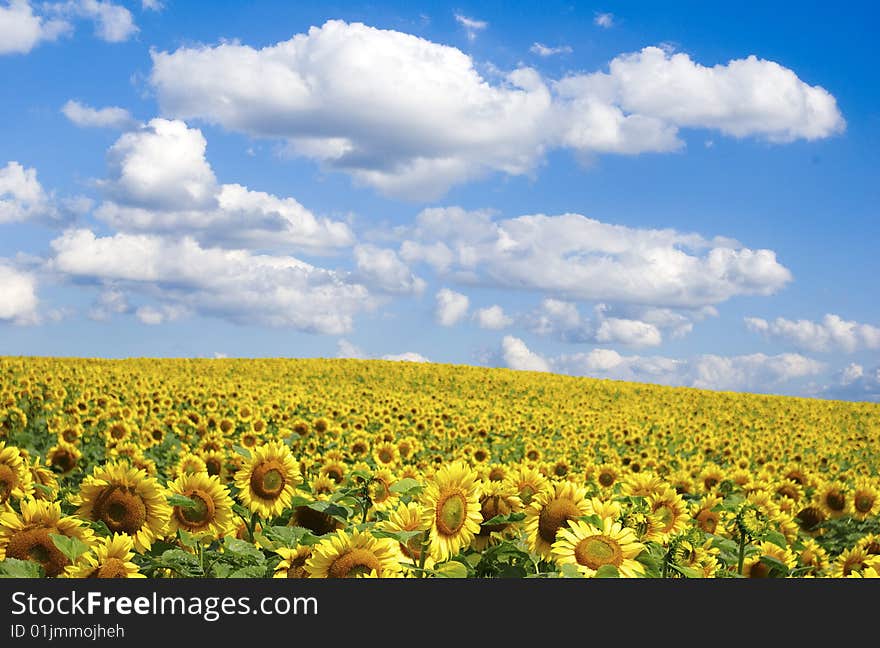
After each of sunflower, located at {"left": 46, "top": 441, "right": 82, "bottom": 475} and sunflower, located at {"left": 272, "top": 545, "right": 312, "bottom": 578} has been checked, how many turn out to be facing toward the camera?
2

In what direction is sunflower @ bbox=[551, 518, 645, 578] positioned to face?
toward the camera

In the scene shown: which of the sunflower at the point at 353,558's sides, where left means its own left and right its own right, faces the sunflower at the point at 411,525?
back

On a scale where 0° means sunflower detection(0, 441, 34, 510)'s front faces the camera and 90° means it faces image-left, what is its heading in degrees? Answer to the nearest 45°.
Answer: approximately 0°

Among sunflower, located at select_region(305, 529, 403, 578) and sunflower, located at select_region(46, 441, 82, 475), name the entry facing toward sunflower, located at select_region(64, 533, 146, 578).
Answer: sunflower, located at select_region(46, 441, 82, 475)

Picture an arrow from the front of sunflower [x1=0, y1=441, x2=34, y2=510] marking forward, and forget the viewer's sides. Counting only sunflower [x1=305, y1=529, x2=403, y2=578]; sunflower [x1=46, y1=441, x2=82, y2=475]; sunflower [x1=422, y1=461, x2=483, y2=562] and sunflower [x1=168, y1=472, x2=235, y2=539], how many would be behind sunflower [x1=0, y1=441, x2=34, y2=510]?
1

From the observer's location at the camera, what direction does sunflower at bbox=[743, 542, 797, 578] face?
facing the viewer

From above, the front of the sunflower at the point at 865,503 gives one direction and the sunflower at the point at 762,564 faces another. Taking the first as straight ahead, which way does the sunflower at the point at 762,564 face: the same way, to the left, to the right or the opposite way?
the same way

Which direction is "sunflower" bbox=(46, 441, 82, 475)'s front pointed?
toward the camera

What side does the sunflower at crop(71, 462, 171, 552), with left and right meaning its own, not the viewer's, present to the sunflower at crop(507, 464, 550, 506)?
left

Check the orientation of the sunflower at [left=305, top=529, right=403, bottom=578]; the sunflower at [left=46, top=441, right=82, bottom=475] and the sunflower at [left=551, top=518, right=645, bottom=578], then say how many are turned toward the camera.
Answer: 3

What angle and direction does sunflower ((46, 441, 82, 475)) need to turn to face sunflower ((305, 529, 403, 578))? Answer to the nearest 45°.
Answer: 0° — it already faces it

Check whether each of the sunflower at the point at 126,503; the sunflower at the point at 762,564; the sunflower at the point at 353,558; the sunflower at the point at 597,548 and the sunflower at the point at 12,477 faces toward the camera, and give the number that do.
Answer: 5

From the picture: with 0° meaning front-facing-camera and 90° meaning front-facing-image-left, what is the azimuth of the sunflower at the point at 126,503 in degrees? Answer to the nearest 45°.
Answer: approximately 0°

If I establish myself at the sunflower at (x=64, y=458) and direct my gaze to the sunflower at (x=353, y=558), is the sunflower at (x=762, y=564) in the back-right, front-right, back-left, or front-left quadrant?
front-left
